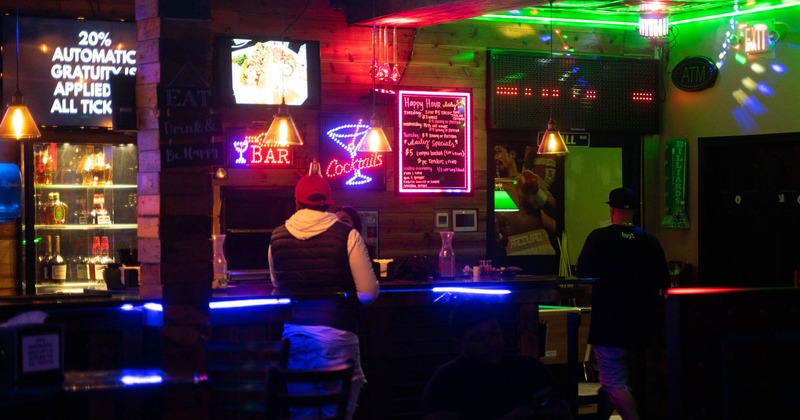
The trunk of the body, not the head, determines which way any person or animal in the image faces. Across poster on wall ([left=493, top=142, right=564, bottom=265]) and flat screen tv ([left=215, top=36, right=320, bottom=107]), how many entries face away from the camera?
0

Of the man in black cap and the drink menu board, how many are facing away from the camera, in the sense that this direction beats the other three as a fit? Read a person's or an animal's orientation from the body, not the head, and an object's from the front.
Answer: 1

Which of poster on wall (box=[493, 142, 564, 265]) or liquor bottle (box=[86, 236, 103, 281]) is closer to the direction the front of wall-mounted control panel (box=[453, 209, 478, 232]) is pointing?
the liquor bottle

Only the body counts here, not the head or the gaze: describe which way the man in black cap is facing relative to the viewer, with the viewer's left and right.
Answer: facing away from the viewer

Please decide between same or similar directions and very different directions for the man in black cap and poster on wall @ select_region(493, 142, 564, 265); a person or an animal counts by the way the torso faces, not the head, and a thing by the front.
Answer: very different directions

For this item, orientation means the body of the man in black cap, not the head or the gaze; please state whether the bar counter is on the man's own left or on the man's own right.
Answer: on the man's own left

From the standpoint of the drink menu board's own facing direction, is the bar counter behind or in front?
in front

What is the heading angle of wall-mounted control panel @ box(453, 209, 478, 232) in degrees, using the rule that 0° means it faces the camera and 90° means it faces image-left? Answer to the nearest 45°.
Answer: approximately 0°

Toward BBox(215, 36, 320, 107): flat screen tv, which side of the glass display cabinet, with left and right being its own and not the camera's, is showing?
left
